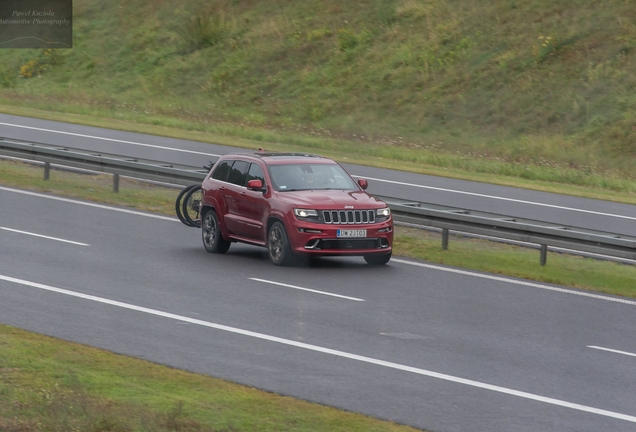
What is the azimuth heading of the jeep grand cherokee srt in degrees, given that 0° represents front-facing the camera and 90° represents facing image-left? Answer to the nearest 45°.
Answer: approximately 315°

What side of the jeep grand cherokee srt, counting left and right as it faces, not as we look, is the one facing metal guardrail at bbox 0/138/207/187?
back
